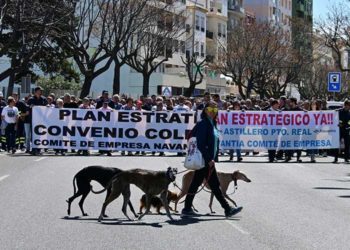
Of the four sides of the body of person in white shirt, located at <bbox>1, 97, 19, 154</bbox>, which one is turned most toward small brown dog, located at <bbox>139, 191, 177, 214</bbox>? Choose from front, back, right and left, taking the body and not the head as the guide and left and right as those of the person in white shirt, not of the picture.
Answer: front

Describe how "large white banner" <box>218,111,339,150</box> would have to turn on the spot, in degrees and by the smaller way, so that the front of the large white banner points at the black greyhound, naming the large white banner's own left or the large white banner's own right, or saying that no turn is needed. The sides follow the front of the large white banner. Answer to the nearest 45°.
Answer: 0° — it already faces it

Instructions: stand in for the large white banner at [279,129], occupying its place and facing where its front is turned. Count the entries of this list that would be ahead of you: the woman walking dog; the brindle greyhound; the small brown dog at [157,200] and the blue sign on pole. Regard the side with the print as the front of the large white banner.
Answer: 3

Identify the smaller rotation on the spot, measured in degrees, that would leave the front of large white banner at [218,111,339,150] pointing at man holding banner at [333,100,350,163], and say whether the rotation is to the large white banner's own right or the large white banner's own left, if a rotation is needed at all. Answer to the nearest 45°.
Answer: approximately 90° to the large white banner's own left

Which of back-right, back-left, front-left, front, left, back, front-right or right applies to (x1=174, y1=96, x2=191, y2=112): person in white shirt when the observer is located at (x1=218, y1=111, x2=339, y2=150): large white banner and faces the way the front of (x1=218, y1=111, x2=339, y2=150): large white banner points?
right

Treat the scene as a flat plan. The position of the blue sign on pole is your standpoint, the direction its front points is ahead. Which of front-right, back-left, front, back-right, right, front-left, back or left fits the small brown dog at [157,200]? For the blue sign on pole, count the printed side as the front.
front

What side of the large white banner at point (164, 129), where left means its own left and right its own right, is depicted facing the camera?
front

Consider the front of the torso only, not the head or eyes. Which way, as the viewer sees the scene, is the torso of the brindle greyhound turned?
to the viewer's right

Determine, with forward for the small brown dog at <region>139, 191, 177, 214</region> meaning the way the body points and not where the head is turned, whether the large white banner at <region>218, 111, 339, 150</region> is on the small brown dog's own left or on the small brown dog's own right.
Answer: on the small brown dog's own left

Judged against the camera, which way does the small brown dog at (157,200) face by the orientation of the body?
to the viewer's right

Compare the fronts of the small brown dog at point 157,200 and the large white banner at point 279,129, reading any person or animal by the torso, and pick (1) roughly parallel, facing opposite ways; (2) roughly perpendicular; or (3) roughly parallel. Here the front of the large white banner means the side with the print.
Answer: roughly perpendicular

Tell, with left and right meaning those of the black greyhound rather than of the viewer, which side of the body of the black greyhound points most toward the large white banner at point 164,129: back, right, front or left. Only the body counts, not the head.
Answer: left

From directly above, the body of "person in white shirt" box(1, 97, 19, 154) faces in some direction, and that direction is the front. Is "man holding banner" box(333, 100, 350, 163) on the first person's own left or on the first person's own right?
on the first person's own left

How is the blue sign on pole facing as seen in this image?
toward the camera

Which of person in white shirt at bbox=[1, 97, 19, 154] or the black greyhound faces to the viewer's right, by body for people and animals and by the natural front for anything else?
the black greyhound
